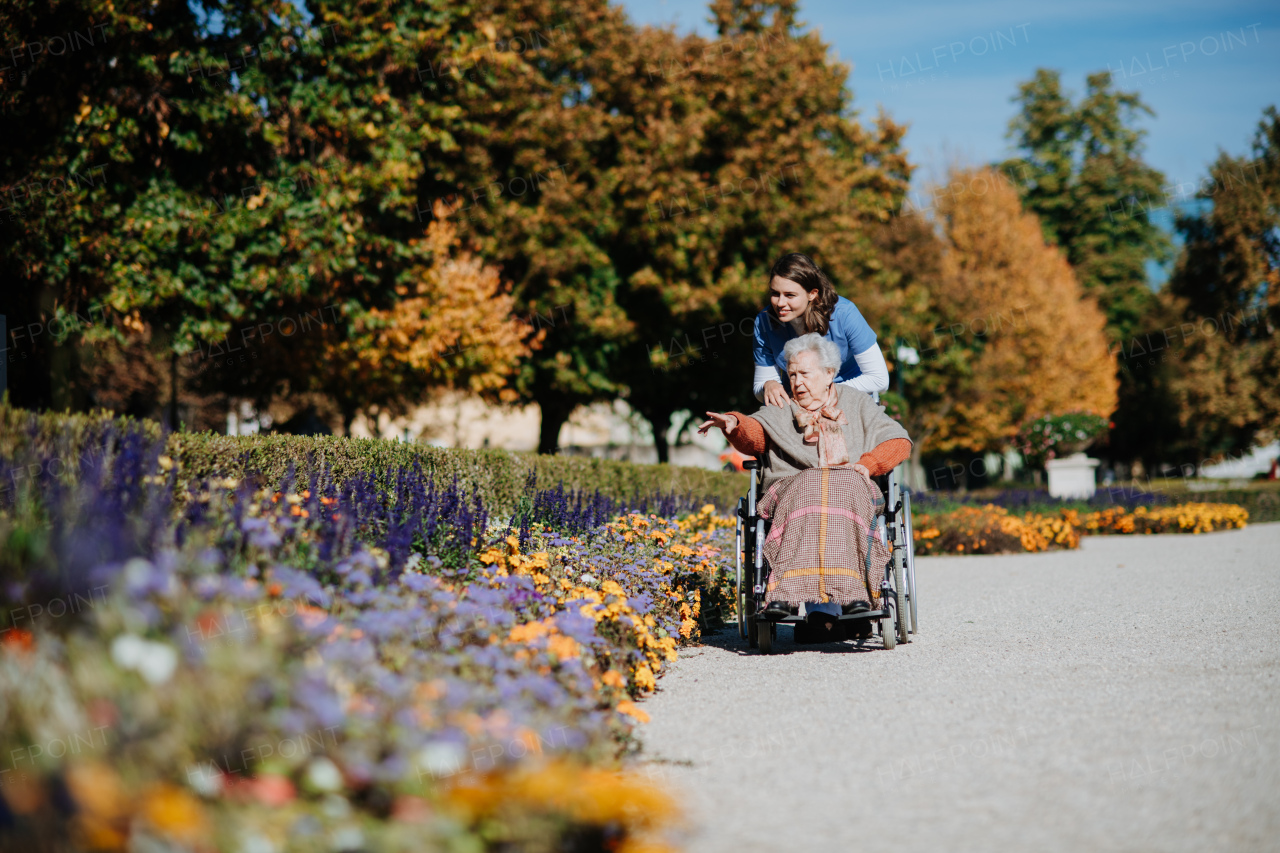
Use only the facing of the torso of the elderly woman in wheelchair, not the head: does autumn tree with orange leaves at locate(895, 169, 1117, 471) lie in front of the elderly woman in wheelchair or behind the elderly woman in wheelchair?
behind

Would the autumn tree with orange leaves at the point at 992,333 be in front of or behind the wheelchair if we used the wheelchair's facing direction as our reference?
behind

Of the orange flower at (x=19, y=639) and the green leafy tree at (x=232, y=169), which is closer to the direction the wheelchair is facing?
the orange flower

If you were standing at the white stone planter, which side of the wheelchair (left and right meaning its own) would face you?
back

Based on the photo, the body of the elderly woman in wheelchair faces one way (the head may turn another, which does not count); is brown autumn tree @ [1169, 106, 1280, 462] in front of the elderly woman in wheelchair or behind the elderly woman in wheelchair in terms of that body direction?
behind

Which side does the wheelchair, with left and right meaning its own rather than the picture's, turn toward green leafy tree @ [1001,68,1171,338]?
back

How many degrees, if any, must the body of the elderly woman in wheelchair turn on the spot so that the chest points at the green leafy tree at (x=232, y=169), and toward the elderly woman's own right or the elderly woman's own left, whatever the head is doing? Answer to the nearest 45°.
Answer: approximately 135° to the elderly woman's own right

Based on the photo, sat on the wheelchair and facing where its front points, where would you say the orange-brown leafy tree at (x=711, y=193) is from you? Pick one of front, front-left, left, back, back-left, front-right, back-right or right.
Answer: back

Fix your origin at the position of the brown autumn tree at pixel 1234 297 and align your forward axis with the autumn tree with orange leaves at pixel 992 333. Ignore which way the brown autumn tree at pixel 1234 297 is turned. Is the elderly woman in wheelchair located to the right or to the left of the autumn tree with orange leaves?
left

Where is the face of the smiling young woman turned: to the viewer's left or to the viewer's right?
to the viewer's left

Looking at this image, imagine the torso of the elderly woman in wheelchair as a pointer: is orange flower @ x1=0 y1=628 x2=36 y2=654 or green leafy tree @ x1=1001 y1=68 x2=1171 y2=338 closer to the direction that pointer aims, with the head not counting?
the orange flower

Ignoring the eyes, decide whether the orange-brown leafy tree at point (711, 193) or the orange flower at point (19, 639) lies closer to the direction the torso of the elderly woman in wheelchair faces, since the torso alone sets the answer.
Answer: the orange flower

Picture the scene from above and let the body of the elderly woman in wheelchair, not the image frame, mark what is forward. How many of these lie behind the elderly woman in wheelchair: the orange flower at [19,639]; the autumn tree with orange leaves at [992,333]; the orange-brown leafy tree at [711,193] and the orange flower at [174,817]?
2

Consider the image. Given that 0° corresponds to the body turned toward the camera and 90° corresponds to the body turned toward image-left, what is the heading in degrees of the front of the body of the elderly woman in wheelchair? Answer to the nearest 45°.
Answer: approximately 0°
